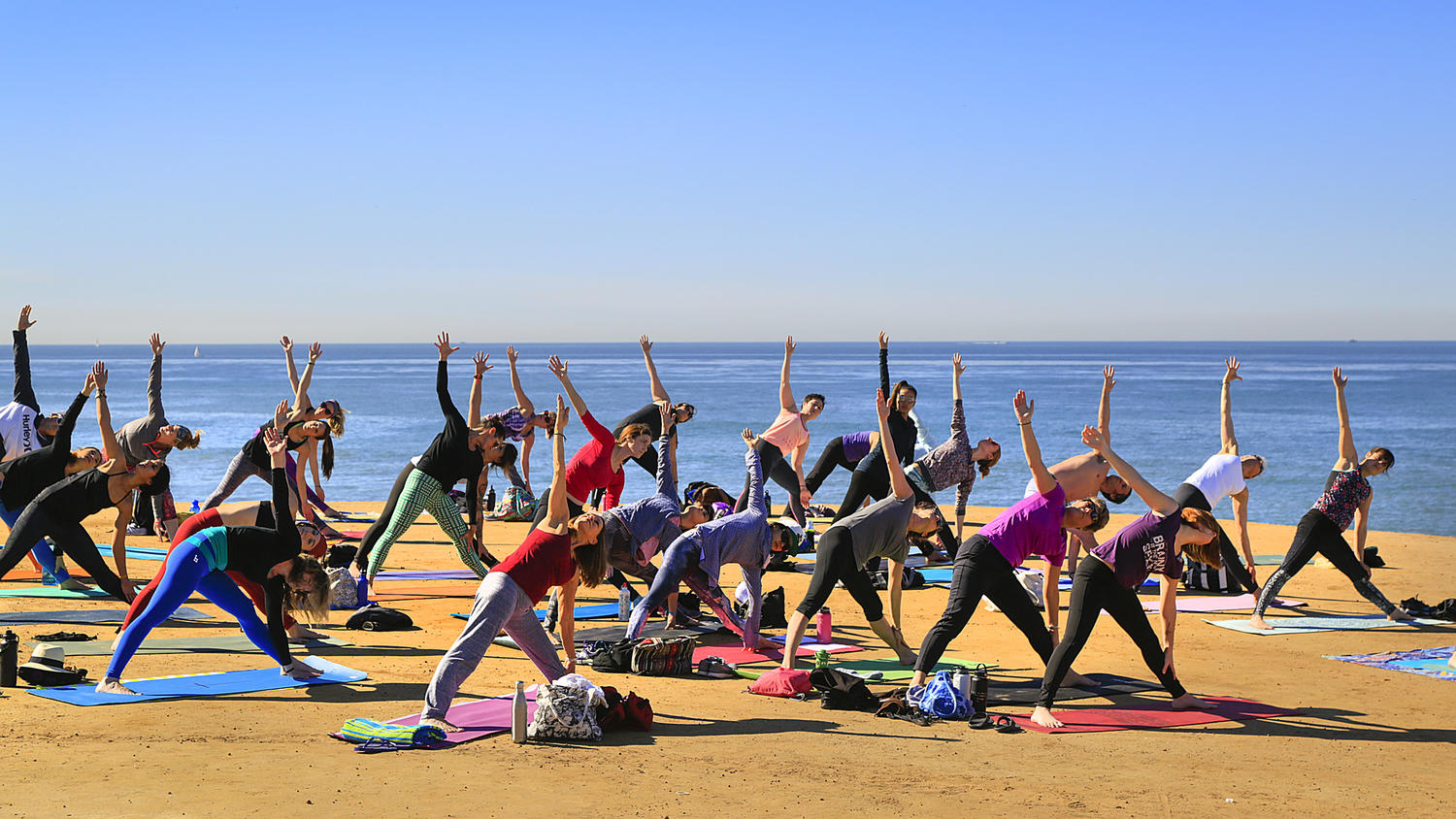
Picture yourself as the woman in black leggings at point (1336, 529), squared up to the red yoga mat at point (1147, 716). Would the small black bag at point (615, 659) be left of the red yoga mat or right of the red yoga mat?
right

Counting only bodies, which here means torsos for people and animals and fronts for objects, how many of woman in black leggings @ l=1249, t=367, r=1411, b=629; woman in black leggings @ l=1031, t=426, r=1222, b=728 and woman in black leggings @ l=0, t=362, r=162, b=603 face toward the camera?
3

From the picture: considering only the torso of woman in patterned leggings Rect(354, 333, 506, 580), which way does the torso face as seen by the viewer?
toward the camera

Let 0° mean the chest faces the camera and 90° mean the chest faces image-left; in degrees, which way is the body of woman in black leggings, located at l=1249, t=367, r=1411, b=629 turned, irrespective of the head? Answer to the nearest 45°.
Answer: approximately 0°

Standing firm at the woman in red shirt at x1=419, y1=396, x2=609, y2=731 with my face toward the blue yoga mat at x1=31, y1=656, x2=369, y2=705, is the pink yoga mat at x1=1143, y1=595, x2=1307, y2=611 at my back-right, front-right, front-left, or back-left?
back-right

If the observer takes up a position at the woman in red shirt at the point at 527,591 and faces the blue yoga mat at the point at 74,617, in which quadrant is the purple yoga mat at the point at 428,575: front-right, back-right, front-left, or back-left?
front-right

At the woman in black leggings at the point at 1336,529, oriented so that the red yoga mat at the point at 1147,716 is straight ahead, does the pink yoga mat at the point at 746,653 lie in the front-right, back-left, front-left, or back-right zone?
front-right

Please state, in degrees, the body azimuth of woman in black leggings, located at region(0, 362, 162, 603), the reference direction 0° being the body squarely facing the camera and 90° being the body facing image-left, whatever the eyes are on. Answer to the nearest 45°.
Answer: approximately 0°

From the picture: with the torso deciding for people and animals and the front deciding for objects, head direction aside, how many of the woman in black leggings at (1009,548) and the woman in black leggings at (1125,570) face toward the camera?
2

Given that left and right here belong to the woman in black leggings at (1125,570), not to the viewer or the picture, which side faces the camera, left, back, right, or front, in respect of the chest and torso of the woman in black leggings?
front

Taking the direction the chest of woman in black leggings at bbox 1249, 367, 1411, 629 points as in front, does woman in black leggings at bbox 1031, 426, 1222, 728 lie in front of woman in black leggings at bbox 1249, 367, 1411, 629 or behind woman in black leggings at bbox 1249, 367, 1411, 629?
in front

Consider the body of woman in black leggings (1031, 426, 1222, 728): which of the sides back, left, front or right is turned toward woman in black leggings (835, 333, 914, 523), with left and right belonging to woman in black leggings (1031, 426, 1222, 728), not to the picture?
back

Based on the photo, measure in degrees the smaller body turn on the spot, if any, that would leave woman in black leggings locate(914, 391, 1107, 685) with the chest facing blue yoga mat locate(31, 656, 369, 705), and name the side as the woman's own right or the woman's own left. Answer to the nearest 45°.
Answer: approximately 90° to the woman's own right

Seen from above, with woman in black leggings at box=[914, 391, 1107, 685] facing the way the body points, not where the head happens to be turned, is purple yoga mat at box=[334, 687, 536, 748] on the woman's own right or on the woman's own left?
on the woman's own right
